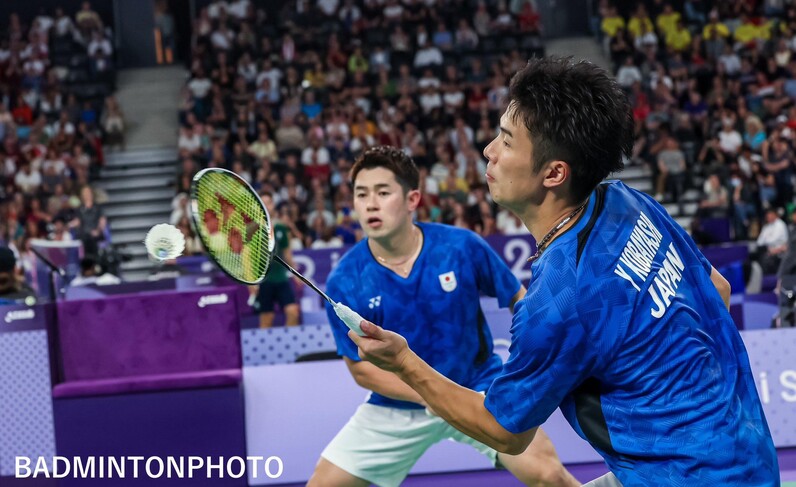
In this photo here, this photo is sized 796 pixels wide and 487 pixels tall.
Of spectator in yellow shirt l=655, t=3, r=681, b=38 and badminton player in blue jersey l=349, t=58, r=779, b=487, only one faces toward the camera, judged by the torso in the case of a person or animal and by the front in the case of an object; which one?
the spectator in yellow shirt

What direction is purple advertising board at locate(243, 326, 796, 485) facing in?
toward the camera

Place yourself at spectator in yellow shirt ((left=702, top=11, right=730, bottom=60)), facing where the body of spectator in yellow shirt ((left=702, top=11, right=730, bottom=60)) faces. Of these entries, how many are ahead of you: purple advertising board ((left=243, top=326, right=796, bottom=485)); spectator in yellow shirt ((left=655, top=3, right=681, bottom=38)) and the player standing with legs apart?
2

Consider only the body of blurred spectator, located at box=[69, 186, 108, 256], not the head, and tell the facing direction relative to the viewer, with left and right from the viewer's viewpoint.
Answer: facing the viewer

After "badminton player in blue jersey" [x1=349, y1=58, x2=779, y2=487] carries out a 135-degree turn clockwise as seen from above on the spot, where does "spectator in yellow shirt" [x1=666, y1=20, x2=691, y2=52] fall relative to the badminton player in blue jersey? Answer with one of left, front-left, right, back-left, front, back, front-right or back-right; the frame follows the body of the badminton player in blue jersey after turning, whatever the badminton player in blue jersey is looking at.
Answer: left

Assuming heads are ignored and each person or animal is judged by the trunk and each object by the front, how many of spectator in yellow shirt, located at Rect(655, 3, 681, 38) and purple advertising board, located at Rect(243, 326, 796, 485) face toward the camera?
2

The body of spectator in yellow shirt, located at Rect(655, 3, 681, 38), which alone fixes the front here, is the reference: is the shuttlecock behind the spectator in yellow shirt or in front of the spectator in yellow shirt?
in front

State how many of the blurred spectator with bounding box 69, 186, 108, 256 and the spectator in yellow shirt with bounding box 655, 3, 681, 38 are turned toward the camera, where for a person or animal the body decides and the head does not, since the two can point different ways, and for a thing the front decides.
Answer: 2

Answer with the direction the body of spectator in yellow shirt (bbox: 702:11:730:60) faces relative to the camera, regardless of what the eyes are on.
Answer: toward the camera

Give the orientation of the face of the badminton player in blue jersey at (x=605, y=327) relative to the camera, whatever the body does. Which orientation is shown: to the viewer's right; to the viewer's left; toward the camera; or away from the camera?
to the viewer's left

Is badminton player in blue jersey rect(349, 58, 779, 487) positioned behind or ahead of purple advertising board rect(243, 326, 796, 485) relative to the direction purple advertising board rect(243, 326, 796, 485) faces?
ahead

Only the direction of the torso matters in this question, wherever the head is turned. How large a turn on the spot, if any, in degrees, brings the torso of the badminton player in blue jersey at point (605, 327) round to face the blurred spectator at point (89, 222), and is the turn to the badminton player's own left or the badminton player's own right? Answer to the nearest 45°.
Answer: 0° — they already face them

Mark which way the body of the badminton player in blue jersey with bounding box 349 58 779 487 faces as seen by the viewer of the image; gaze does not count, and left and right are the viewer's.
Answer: facing away from the viewer and to the left of the viewer

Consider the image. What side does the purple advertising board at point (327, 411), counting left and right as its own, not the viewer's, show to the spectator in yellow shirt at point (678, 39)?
back

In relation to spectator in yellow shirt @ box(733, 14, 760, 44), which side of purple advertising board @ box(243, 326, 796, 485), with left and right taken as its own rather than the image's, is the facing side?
back

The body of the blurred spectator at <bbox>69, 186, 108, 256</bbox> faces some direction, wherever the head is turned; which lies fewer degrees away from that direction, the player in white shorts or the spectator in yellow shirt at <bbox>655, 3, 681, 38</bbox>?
the player in white shorts

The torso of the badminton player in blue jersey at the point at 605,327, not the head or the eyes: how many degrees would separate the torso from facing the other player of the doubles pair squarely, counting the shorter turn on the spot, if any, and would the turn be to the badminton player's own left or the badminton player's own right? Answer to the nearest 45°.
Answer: approximately 45° to the badminton player's own right

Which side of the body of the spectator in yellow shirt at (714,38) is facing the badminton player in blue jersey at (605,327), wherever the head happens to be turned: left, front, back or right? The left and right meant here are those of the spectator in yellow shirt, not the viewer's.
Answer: front

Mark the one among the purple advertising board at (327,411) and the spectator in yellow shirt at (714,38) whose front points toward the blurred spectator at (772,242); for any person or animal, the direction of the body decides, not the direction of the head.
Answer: the spectator in yellow shirt
